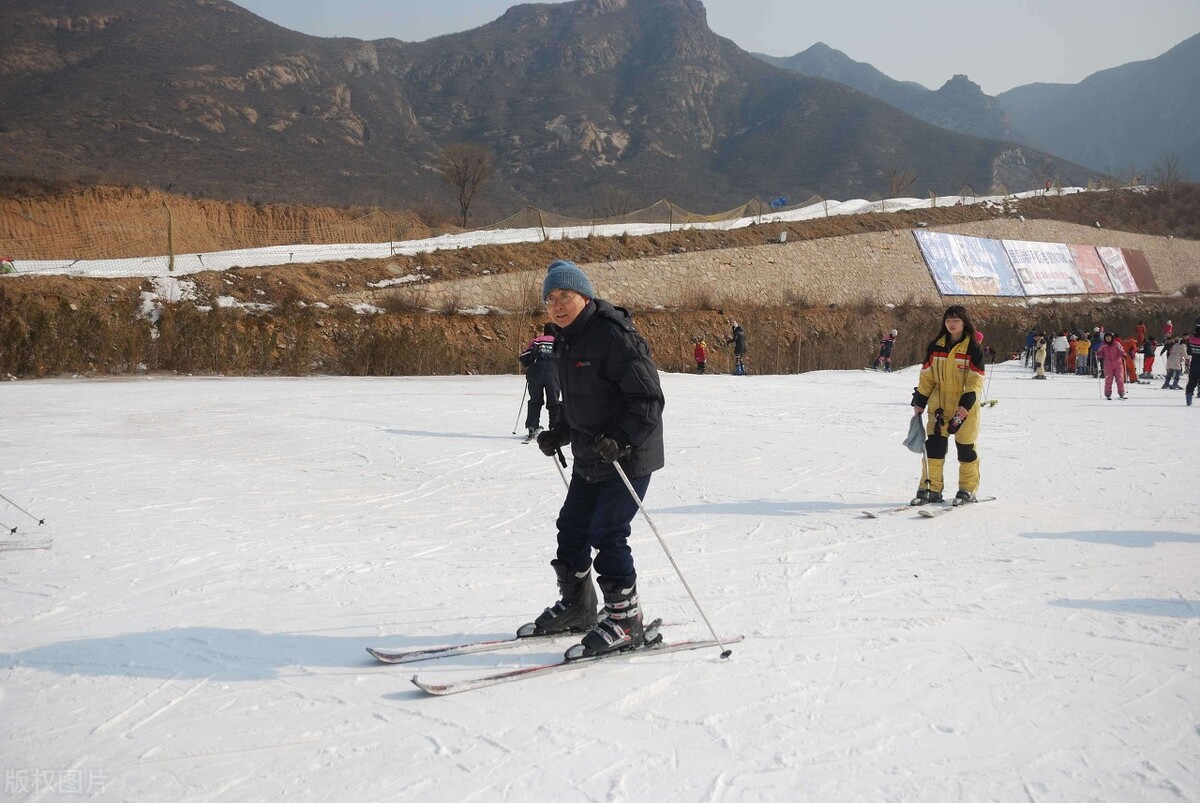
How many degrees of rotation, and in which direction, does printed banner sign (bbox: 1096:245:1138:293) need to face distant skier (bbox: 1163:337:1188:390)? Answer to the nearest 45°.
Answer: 0° — it already faces them

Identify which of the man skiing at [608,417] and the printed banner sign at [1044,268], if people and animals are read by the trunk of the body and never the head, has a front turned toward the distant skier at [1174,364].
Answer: the printed banner sign

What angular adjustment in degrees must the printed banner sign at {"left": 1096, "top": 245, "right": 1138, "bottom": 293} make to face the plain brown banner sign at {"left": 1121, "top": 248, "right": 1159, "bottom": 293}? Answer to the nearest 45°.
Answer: approximately 135° to its left

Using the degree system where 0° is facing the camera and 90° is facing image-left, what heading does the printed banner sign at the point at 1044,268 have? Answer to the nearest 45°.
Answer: approximately 0°

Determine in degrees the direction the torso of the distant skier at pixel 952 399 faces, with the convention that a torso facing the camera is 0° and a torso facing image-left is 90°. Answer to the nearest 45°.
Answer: approximately 45°

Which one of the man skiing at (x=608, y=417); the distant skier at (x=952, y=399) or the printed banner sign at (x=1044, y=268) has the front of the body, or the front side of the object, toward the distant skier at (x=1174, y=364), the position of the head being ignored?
the printed banner sign

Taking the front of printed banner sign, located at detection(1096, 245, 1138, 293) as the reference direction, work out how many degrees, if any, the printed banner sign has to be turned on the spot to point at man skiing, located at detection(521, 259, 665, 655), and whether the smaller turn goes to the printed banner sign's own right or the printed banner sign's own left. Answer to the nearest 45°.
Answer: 0° — it already faces them

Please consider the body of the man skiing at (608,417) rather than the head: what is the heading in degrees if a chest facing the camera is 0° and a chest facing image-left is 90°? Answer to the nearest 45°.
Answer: approximately 45°

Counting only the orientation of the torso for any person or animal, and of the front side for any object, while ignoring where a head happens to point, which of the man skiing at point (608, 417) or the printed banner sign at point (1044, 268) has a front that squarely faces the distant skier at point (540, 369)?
the printed banner sign

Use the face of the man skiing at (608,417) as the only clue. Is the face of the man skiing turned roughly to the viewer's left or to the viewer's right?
to the viewer's left

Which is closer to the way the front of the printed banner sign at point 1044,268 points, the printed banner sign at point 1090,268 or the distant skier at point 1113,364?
the distant skier
